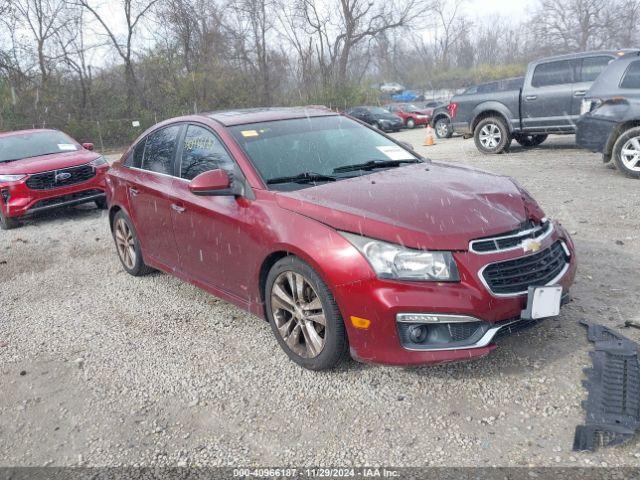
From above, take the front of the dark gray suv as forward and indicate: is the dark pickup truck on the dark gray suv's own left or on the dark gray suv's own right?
on the dark gray suv's own left

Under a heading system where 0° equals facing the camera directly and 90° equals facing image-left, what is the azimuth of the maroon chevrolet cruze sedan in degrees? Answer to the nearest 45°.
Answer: approximately 315°

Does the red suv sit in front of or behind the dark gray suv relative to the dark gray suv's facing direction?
behind

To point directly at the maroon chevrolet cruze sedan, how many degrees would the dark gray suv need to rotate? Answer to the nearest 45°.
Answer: approximately 90° to its right

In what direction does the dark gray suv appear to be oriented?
to the viewer's right
